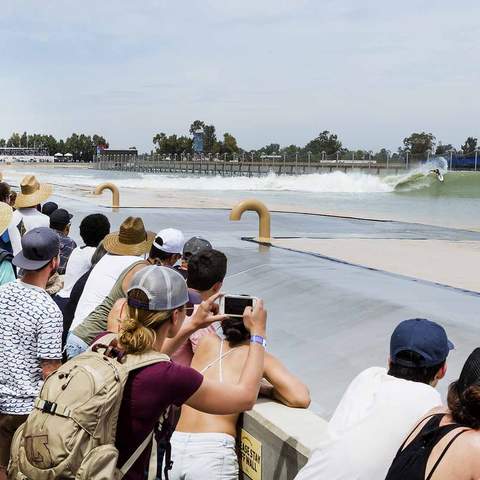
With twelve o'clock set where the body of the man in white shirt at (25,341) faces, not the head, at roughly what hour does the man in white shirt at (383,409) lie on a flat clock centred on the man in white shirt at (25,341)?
the man in white shirt at (383,409) is roughly at 3 o'clock from the man in white shirt at (25,341).

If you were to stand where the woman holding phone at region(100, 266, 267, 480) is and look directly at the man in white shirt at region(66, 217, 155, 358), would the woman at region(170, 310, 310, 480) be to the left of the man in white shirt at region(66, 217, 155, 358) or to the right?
right

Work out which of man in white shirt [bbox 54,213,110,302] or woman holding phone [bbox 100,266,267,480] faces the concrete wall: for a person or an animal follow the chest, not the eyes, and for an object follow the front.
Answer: the woman holding phone

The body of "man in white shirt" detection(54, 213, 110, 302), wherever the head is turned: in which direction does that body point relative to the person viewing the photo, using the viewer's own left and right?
facing away from the viewer and to the right of the viewer

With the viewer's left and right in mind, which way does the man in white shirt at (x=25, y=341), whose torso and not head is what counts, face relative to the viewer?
facing away from the viewer and to the right of the viewer

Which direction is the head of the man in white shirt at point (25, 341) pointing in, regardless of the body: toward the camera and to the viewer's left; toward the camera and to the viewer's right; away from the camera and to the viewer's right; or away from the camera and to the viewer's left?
away from the camera and to the viewer's right

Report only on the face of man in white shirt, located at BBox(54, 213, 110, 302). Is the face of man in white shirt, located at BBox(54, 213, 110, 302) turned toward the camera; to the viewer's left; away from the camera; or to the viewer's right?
away from the camera

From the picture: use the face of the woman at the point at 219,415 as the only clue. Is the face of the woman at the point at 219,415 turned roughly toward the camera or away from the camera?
away from the camera

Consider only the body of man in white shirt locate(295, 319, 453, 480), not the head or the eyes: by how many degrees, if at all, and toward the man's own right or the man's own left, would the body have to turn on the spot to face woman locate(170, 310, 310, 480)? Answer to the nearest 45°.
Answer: approximately 90° to the man's own left

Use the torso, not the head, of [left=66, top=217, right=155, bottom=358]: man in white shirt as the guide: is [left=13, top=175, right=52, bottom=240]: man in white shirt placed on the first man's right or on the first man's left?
on the first man's left

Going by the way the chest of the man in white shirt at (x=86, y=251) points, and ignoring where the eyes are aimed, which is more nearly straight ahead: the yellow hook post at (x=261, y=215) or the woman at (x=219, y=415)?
the yellow hook post

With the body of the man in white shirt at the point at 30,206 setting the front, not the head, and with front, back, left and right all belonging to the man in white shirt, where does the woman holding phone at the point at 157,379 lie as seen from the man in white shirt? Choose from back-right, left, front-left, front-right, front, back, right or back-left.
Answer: back-right

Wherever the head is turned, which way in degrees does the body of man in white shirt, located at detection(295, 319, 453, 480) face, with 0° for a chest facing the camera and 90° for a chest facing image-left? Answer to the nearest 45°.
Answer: approximately 225°
